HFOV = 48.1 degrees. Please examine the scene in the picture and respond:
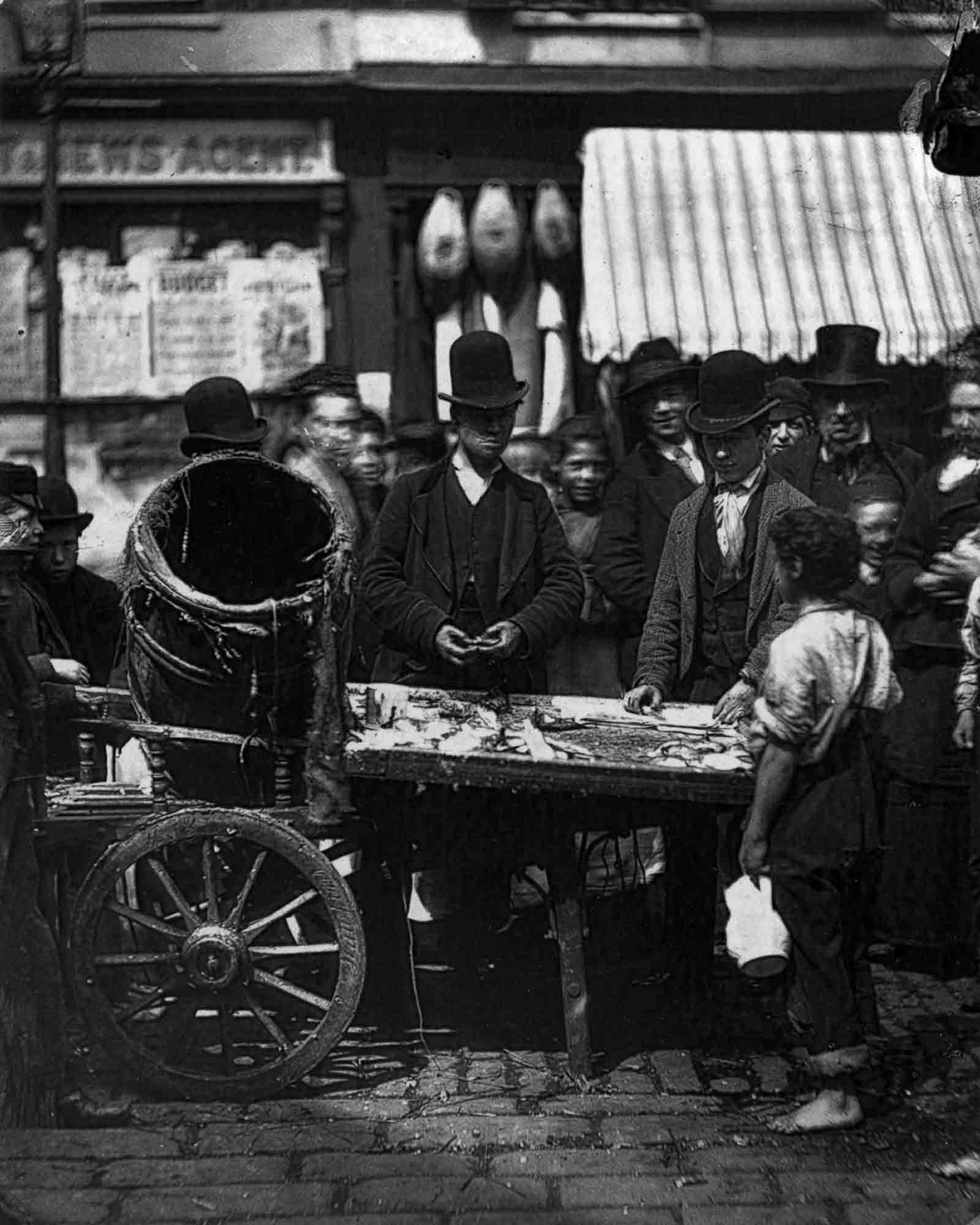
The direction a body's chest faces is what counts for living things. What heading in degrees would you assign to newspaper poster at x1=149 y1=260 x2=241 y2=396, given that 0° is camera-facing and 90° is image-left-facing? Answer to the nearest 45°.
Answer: approximately 0°

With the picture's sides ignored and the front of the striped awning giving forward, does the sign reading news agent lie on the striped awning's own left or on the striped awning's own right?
on the striped awning's own right

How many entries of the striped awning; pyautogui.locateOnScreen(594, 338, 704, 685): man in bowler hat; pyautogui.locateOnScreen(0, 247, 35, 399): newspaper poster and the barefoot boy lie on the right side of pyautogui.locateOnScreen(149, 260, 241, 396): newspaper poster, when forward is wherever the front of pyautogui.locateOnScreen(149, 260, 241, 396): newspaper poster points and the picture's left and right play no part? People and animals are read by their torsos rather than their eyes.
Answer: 1

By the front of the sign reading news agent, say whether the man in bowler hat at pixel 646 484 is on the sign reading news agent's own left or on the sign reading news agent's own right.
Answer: on the sign reading news agent's own left

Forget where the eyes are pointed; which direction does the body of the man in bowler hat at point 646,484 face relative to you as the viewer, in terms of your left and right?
facing the viewer and to the right of the viewer

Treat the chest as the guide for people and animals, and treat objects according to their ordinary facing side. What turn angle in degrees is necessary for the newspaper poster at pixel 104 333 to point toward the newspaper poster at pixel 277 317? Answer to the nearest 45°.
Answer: approximately 90° to its left

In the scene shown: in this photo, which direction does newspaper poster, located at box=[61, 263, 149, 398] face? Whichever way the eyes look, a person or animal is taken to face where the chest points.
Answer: toward the camera

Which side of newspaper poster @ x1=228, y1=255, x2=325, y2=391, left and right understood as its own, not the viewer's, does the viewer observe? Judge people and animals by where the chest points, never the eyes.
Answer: front

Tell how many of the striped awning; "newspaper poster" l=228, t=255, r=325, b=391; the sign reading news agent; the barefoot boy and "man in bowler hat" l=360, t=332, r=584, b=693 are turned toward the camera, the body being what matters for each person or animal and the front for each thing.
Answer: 4
